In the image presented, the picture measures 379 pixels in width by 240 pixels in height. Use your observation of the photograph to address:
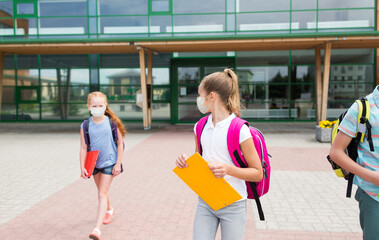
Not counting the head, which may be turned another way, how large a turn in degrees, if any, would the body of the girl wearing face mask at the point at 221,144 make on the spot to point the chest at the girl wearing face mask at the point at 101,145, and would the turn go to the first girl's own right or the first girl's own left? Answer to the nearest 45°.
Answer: approximately 90° to the first girl's own right

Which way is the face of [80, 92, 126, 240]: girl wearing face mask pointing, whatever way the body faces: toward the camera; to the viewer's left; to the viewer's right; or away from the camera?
toward the camera

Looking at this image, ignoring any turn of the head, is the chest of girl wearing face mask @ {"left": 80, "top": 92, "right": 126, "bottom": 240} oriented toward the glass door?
no

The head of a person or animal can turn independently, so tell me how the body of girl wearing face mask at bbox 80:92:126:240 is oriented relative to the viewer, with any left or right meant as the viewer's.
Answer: facing the viewer

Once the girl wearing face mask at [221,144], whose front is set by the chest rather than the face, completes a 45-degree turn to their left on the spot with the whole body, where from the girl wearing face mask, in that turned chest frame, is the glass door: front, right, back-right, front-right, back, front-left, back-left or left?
back

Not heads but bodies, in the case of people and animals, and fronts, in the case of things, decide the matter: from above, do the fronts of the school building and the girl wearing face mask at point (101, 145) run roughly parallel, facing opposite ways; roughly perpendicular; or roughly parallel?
roughly parallel

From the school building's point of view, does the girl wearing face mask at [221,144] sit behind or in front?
in front

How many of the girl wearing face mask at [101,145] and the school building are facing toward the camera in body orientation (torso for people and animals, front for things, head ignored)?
2

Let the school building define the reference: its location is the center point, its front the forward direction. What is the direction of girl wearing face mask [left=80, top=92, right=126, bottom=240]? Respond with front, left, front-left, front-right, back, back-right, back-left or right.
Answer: front

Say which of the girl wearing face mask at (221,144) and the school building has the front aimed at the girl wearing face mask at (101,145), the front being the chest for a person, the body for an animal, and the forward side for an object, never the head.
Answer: the school building

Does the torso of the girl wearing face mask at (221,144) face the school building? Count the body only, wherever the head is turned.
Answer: no

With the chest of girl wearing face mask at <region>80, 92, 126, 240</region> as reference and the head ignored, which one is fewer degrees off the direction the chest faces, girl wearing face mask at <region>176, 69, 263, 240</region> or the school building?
the girl wearing face mask

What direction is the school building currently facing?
toward the camera

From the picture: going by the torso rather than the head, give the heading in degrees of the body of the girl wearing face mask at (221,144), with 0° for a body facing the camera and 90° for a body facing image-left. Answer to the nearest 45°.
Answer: approximately 45°
